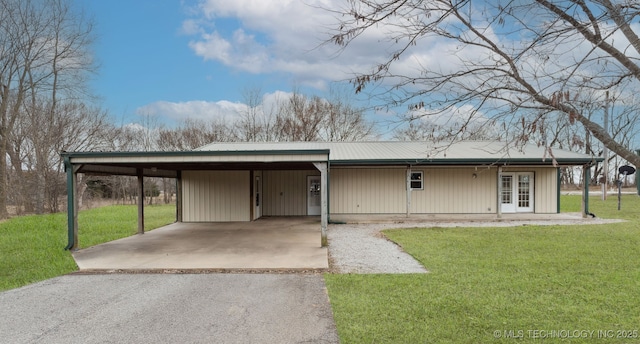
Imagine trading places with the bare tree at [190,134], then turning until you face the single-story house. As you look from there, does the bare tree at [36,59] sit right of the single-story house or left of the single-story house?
right

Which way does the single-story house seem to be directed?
toward the camera

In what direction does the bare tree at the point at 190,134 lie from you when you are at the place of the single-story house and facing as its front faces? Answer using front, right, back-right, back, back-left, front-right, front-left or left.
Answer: back-right

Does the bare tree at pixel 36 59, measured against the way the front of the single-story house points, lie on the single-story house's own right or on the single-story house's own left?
on the single-story house's own right

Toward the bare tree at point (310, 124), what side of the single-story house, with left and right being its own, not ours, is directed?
back
